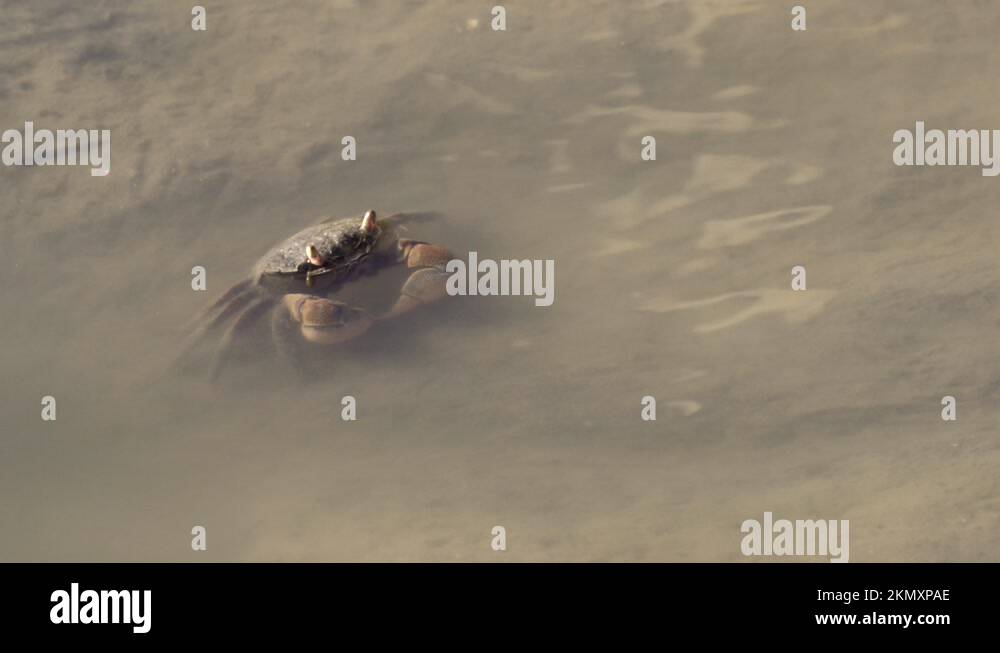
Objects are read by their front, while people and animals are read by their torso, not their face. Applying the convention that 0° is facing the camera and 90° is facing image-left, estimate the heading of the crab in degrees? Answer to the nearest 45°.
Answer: approximately 315°
